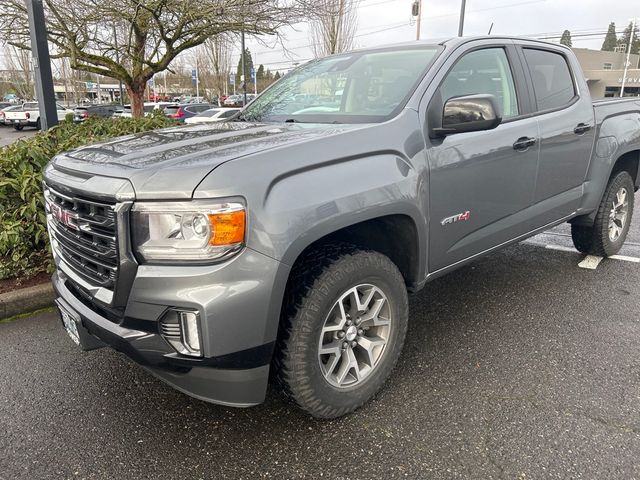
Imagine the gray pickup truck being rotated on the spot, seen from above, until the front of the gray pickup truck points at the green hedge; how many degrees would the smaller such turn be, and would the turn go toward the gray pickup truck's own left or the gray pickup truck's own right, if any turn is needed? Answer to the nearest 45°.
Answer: approximately 90° to the gray pickup truck's own right

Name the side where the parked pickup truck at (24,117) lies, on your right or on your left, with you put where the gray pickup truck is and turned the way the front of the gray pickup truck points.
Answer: on your right

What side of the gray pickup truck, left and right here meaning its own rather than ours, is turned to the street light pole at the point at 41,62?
right

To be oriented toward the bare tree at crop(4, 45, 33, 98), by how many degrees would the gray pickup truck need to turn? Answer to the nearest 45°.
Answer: approximately 90° to its right

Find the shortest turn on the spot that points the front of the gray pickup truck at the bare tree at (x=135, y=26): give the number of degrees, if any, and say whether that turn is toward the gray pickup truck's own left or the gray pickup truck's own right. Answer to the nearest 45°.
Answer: approximately 90° to the gray pickup truck's own right

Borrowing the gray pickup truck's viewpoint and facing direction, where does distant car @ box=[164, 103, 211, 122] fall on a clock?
The distant car is roughly at 4 o'clock from the gray pickup truck.

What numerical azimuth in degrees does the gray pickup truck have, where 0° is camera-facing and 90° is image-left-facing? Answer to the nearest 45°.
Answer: approximately 45°
